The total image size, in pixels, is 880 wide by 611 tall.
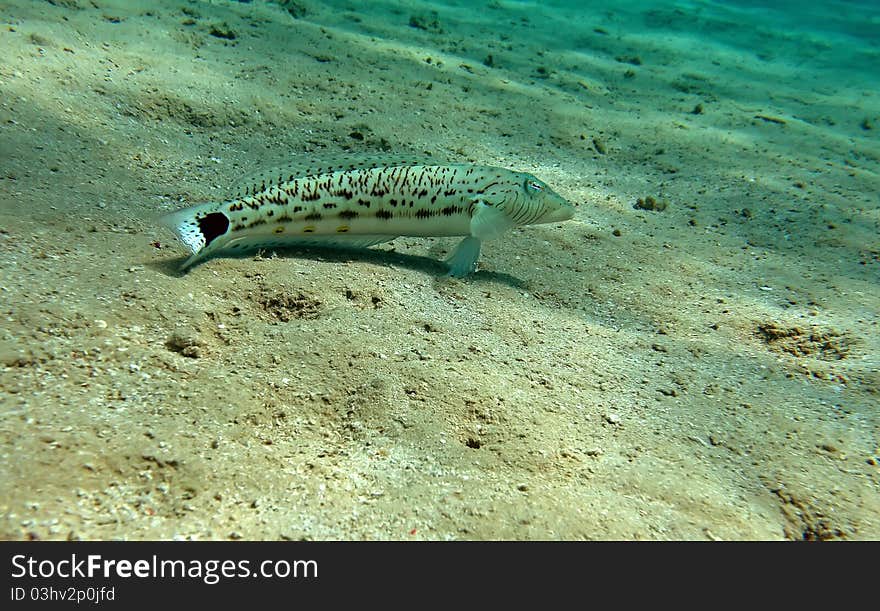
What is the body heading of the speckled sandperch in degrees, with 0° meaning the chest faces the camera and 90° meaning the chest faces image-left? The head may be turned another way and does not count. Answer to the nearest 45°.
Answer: approximately 270°
